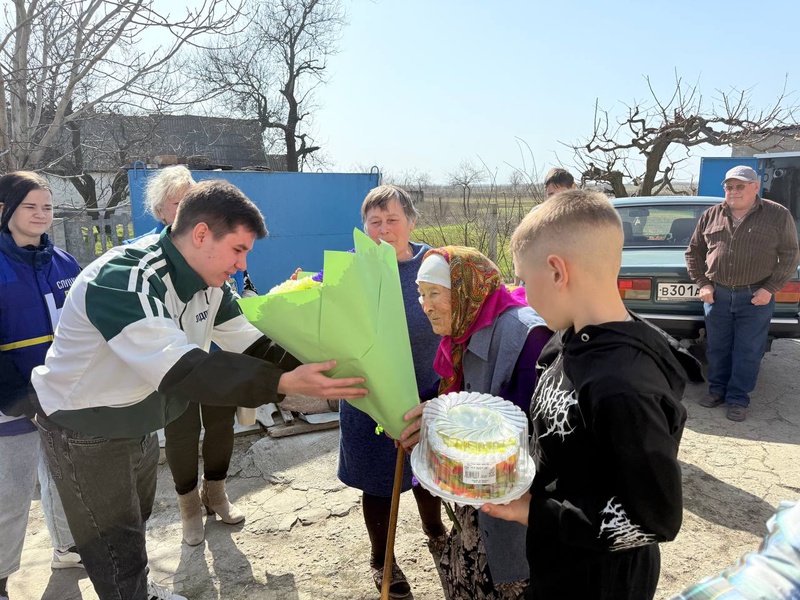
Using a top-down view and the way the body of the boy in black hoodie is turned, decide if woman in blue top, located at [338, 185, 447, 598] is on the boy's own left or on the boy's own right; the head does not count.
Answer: on the boy's own right

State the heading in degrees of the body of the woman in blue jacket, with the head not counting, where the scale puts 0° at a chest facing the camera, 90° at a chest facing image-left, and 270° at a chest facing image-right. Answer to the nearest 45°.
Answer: approximately 315°

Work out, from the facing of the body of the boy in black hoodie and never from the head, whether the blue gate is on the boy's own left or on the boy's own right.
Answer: on the boy's own right

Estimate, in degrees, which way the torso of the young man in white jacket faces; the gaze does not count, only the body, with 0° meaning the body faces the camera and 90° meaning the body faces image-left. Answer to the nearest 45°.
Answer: approximately 270°

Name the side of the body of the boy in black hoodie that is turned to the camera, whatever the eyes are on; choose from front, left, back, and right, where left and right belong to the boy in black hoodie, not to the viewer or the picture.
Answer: left

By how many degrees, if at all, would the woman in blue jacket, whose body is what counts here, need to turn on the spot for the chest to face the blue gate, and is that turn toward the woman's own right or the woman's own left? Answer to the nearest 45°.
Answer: approximately 90° to the woman's own left

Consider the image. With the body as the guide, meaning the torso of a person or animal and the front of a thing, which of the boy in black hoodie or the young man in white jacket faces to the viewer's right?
the young man in white jacket

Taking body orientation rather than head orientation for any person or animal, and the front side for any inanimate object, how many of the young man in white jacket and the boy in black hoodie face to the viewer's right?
1

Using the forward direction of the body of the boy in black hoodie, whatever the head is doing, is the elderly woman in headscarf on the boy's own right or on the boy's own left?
on the boy's own right

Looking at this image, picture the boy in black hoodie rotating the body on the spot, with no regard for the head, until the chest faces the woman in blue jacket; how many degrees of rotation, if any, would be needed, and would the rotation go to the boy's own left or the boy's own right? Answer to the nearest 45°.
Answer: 0° — they already face them
